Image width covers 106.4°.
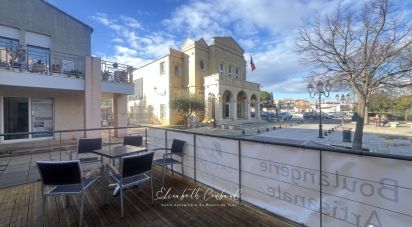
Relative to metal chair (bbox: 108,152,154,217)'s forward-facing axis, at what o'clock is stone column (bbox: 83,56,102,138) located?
The stone column is roughly at 1 o'clock from the metal chair.

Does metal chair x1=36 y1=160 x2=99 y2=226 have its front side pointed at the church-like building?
yes

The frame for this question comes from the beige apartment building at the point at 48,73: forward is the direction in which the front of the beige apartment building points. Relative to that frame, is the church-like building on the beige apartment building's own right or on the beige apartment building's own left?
on the beige apartment building's own left

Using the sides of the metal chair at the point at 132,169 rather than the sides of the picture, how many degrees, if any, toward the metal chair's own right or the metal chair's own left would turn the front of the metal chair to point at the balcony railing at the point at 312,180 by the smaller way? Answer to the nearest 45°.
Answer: approximately 180°

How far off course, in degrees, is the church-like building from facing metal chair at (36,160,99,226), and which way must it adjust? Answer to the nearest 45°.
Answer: approximately 45° to its right

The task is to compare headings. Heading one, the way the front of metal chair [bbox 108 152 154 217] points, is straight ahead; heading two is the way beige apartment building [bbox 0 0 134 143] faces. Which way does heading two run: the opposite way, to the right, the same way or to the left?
the opposite way

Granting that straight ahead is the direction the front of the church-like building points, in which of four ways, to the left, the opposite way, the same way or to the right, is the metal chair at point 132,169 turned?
the opposite way

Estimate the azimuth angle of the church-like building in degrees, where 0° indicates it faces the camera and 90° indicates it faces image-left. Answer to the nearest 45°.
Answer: approximately 315°

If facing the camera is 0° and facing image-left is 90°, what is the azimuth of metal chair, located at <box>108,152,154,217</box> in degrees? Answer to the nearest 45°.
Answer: approximately 135°

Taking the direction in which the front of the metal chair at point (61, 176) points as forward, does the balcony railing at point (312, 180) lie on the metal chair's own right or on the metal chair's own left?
on the metal chair's own right

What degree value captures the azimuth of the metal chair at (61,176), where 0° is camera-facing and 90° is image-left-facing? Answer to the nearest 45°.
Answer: approximately 225°

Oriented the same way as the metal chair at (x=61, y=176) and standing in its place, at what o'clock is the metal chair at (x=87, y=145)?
the metal chair at (x=87, y=145) is roughly at 11 o'clock from the metal chair at (x=61, y=176).

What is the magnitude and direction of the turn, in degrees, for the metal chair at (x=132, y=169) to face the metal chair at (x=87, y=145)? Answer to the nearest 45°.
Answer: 0° — it already faces it
